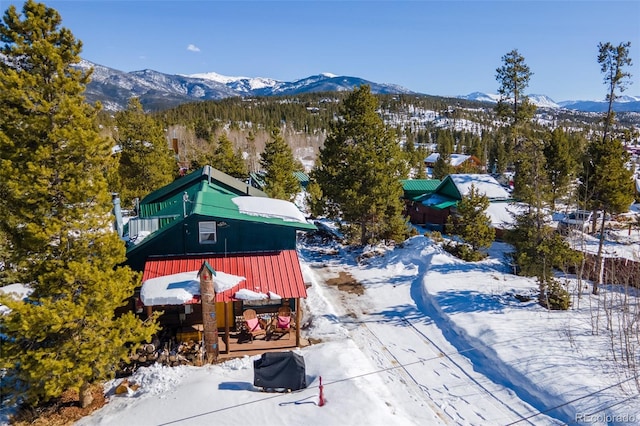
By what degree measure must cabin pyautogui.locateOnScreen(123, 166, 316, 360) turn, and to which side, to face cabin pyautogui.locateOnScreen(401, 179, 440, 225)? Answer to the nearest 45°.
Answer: approximately 135° to its left

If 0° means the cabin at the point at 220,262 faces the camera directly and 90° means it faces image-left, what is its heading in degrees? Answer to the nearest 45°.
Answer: approximately 0°

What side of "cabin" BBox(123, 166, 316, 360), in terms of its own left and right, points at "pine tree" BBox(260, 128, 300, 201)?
back

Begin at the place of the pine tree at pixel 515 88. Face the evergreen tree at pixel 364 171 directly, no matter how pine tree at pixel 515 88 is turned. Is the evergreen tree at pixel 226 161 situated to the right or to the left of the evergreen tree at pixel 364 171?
right

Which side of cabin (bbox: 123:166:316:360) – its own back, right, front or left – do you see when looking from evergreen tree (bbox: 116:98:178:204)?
back

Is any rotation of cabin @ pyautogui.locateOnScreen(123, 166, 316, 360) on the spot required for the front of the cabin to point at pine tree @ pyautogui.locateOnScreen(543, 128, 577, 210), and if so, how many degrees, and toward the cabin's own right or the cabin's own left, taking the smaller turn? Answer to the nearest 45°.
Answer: approximately 135° to the cabin's own left

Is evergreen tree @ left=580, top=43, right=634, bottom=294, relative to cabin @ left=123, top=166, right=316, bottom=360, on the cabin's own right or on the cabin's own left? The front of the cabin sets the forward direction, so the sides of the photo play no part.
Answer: on the cabin's own left

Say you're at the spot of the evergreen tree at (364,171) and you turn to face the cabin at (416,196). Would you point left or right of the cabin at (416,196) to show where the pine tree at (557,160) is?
right

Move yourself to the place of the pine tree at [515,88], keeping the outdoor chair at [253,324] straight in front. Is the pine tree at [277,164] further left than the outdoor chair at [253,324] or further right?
right

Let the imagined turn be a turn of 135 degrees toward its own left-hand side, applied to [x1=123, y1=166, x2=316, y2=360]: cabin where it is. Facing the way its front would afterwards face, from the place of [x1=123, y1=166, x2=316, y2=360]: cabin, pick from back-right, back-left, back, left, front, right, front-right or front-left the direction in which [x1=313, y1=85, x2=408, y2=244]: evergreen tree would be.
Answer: front
